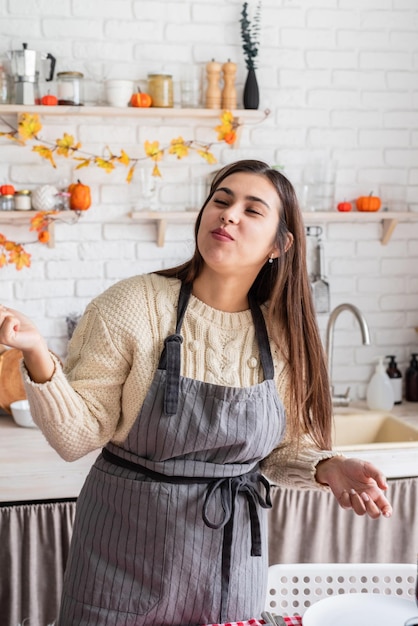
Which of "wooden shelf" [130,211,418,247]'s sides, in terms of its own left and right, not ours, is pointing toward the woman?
front

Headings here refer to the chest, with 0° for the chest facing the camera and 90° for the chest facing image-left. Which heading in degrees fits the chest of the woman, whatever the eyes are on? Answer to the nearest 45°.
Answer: approximately 315°

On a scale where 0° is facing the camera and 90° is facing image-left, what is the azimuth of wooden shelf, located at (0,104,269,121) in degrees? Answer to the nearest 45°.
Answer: approximately 0°

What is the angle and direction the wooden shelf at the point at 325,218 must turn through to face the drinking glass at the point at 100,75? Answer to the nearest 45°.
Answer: approximately 90° to its right

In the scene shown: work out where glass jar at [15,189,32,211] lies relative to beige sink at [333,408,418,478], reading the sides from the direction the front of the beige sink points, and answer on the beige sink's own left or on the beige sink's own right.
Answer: on the beige sink's own right
